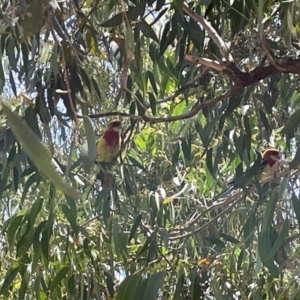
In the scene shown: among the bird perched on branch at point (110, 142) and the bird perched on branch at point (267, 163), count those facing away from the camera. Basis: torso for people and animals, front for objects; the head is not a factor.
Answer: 0

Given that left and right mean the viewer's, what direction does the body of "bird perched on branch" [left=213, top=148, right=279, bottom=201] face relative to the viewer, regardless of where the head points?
facing to the right of the viewer

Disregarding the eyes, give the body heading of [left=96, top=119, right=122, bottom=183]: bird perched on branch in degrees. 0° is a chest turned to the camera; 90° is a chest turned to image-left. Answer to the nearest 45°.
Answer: approximately 315°
